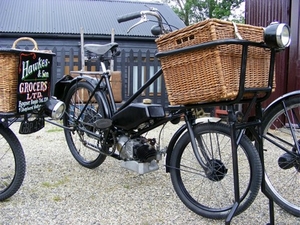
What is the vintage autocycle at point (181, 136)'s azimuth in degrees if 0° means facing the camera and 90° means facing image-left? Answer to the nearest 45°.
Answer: approximately 315°

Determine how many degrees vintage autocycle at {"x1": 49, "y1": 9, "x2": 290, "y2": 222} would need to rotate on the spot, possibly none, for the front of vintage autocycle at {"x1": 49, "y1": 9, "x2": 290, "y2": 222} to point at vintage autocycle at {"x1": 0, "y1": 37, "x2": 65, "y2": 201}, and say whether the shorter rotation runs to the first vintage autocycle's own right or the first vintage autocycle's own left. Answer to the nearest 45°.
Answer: approximately 135° to the first vintage autocycle's own right

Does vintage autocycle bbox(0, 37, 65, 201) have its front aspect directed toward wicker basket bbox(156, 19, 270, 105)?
yes
